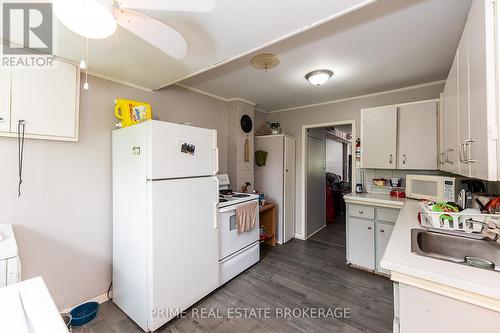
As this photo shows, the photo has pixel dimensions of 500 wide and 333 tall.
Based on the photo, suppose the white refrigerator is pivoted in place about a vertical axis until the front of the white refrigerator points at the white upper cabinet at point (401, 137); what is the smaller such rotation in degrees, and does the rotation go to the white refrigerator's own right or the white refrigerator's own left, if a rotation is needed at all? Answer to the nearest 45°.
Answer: approximately 45° to the white refrigerator's own left

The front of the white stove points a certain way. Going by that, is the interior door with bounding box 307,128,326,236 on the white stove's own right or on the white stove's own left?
on the white stove's own left

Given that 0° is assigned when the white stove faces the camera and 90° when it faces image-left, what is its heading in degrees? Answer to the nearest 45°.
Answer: approximately 315°

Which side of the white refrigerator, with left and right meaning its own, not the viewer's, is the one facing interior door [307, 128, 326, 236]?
left

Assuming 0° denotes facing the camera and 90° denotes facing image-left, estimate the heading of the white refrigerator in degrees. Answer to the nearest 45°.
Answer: approximately 315°

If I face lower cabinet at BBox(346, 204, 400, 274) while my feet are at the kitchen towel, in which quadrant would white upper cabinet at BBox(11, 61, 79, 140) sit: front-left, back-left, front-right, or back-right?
back-right

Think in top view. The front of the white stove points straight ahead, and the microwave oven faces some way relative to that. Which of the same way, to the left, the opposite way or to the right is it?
to the right
